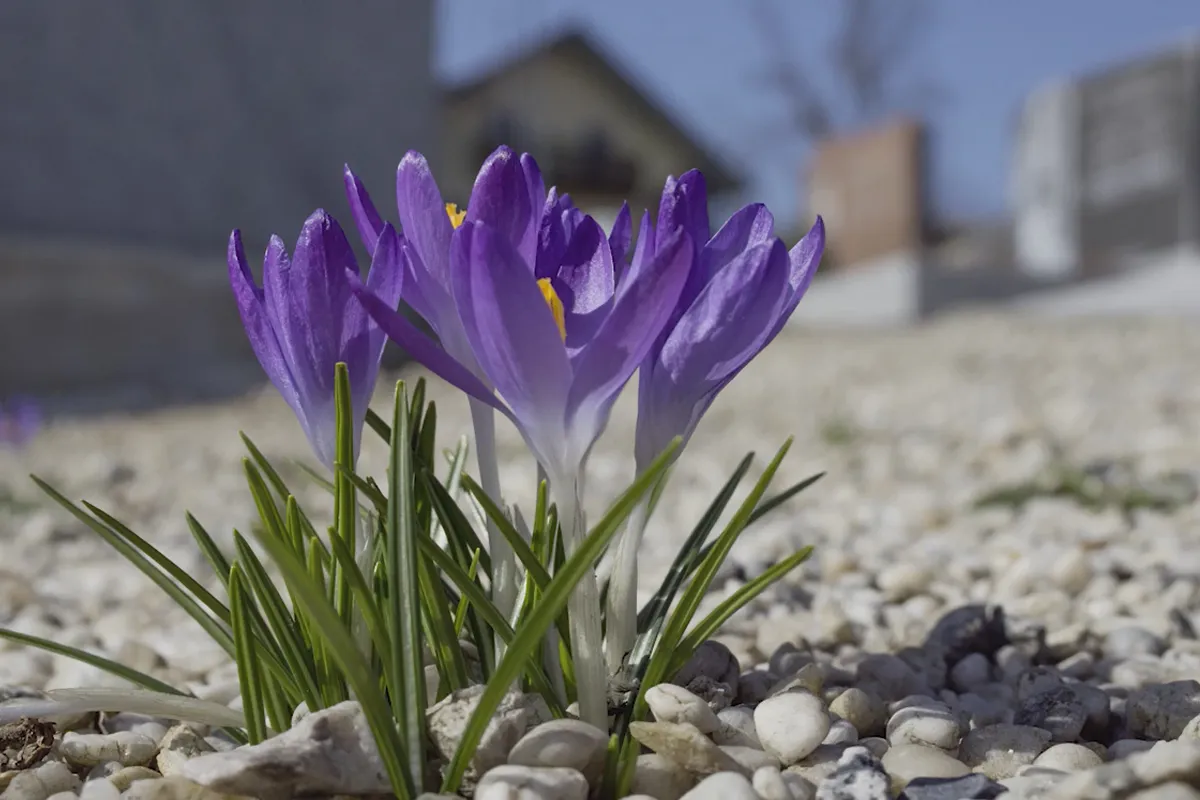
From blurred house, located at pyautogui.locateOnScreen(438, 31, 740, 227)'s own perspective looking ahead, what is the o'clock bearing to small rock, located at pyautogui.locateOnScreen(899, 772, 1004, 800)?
The small rock is roughly at 12 o'clock from the blurred house.

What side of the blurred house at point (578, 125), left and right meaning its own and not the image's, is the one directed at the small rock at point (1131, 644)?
front

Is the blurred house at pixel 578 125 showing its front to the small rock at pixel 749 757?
yes

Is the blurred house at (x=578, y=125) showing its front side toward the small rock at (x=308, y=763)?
yes

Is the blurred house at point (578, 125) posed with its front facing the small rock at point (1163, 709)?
yes

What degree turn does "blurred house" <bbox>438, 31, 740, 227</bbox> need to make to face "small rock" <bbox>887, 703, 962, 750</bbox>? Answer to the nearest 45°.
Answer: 0° — it already faces it

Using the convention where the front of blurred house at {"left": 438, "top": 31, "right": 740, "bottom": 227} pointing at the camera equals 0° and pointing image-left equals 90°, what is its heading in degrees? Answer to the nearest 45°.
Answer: approximately 0°

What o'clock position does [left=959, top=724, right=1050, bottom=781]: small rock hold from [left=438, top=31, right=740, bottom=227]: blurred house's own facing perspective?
The small rock is roughly at 12 o'clock from the blurred house.

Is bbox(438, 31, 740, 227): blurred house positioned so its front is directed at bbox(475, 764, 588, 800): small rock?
yes

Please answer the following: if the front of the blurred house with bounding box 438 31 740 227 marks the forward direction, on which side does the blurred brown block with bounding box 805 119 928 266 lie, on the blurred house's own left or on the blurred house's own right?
on the blurred house's own left

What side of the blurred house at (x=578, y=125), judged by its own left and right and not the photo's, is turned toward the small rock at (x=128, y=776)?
front

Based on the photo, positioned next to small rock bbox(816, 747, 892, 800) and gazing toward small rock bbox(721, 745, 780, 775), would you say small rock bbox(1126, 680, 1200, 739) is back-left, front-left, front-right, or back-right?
back-right

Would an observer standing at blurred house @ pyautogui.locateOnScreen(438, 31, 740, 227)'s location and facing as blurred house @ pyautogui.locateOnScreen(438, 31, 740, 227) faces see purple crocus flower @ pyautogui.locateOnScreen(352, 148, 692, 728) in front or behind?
in front
